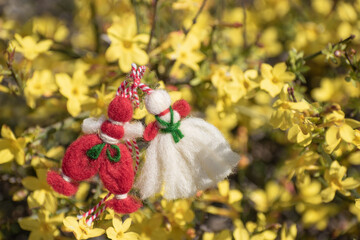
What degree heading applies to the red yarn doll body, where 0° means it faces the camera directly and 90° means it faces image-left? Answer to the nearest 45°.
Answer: approximately 0°

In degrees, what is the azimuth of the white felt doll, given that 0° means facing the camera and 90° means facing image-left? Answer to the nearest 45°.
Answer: approximately 0°

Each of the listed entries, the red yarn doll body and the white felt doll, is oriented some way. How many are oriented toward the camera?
2
